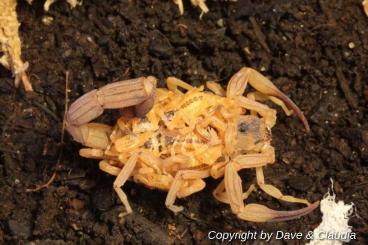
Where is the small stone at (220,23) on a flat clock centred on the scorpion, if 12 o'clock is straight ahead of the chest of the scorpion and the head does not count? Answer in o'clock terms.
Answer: The small stone is roughly at 9 o'clock from the scorpion.

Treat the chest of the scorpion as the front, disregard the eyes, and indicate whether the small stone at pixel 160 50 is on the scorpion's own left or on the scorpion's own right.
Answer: on the scorpion's own left

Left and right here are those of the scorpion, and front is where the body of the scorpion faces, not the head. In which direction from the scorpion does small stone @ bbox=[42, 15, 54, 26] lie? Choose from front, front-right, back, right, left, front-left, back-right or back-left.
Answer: back-left

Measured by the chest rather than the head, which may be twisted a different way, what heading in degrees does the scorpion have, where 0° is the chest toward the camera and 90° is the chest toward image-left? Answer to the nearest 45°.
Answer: approximately 270°

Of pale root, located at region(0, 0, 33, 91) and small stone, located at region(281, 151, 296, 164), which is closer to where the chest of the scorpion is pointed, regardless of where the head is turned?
the small stone

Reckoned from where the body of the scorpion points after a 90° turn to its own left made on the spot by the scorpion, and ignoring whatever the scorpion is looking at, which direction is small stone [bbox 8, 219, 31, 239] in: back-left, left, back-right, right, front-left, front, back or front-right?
left
